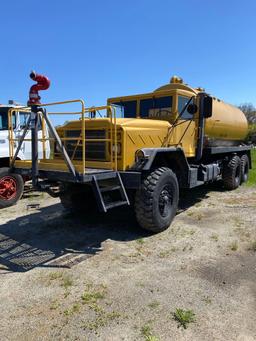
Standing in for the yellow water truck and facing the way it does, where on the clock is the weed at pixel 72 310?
The weed is roughly at 11 o'clock from the yellow water truck.

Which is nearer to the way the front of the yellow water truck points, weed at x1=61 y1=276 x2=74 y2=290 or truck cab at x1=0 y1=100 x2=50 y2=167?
the weed

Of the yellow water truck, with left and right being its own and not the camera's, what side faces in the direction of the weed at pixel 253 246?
left

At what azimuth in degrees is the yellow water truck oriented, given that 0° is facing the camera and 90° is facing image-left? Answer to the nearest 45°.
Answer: approximately 45°

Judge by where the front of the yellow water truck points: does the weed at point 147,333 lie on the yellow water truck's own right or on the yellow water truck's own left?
on the yellow water truck's own left

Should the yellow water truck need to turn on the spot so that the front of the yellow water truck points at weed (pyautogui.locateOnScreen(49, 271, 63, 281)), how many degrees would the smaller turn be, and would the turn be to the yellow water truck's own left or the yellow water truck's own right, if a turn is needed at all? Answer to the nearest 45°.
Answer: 0° — it already faces it

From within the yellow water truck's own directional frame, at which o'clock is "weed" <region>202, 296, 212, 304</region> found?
The weed is roughly at 10 o'clock from the yellow water truck.

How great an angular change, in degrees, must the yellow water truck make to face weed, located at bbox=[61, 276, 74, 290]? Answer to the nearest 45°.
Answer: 0° — it already faces it

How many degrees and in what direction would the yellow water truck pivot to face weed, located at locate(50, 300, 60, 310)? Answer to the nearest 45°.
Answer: approximately 45° to its left
